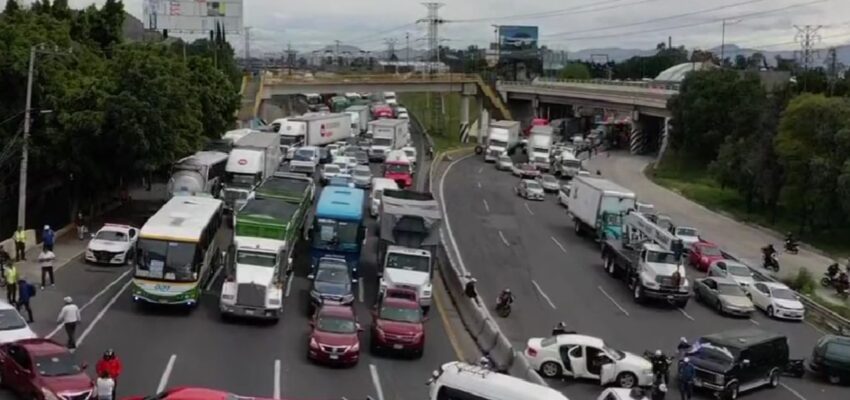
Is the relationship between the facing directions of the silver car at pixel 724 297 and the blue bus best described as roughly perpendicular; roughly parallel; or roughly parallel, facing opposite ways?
roughly parallel

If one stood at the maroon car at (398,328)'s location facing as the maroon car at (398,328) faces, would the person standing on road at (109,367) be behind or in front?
in front

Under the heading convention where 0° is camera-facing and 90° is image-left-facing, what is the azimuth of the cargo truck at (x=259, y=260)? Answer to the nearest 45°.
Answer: approximately 0°

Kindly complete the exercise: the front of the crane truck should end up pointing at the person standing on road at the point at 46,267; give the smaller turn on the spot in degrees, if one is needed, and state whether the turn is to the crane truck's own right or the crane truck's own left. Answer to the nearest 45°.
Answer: approximately 90° to the crane truck's own right

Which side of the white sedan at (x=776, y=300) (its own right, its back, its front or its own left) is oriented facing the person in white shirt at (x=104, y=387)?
right

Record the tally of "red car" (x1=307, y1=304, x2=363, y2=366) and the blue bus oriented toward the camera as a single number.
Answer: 2

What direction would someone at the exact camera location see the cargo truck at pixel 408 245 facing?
facing the viewer

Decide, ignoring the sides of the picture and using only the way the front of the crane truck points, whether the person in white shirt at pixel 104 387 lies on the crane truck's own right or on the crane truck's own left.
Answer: on the crane truck's own right

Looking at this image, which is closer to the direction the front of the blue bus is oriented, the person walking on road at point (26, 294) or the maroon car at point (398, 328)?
the maroon car

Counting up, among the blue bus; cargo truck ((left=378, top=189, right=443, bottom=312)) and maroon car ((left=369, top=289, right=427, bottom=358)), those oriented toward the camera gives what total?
3

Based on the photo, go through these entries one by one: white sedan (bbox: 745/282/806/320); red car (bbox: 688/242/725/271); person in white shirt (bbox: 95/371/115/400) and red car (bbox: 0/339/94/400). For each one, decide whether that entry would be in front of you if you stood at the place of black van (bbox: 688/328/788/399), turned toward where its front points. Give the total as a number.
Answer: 2

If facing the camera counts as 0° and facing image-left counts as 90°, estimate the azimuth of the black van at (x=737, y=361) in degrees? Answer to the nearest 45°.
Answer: approximately 45°

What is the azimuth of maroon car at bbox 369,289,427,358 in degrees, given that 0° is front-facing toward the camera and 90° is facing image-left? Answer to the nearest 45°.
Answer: approximately 0°

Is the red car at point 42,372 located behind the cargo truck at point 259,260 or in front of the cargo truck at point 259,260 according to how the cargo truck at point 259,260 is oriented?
in front
